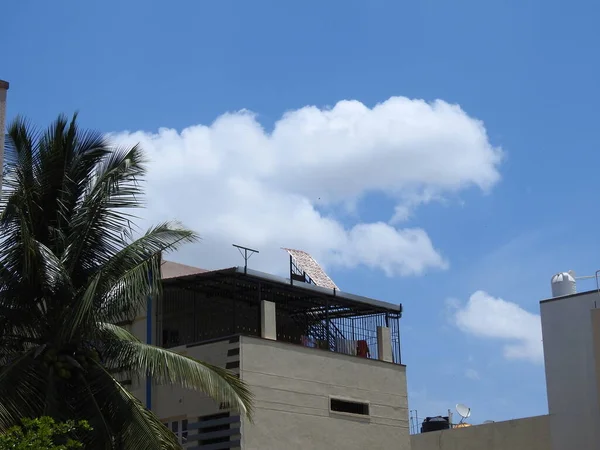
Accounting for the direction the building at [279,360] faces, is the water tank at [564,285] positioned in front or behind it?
behind

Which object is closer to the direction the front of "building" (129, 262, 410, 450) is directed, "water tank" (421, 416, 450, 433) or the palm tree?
the palm tree
